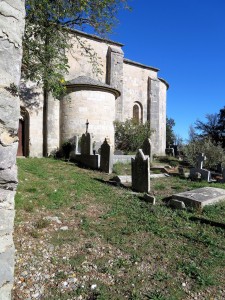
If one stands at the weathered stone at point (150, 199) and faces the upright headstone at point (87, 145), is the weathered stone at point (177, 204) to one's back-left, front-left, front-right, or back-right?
back-right

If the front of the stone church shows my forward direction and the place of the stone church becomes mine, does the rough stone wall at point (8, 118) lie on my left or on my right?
on my left

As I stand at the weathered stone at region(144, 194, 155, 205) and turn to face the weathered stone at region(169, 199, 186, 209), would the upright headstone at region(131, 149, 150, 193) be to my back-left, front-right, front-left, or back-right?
back-left
